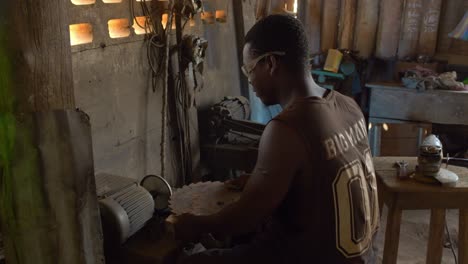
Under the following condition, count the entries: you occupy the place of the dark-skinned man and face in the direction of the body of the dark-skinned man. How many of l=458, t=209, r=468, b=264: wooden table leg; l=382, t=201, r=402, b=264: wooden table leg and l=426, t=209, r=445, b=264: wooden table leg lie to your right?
3

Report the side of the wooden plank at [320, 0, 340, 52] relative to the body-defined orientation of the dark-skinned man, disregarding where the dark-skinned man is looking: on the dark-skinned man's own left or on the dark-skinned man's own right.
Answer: on the dark-skinned man's own right

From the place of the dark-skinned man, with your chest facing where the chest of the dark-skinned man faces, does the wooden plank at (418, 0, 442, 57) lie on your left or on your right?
on your right

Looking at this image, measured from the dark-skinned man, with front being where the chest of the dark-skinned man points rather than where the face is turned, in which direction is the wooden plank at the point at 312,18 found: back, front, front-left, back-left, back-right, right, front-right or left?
front-right

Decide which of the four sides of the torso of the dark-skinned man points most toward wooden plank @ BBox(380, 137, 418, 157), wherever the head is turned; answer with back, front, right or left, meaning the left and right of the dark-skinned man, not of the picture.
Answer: right

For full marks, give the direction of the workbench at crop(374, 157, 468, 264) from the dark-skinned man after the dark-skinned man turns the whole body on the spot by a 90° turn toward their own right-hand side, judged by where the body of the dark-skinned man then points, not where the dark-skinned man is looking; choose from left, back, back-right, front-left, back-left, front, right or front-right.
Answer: front

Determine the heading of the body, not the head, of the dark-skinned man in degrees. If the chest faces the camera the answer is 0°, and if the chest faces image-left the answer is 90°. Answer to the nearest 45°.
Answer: approximately 135°

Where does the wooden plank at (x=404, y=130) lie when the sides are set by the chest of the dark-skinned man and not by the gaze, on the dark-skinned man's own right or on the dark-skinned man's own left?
on the dark-skinned man's own right

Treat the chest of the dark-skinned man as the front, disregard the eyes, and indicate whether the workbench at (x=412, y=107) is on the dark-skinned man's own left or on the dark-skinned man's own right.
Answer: on the dark-skinned man's own right

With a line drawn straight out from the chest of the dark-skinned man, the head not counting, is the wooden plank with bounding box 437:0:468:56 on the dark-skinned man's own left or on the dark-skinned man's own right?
on the dark-skinned man's own right

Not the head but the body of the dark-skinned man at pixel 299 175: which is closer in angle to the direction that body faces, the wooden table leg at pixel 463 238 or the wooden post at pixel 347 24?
the wooden post
